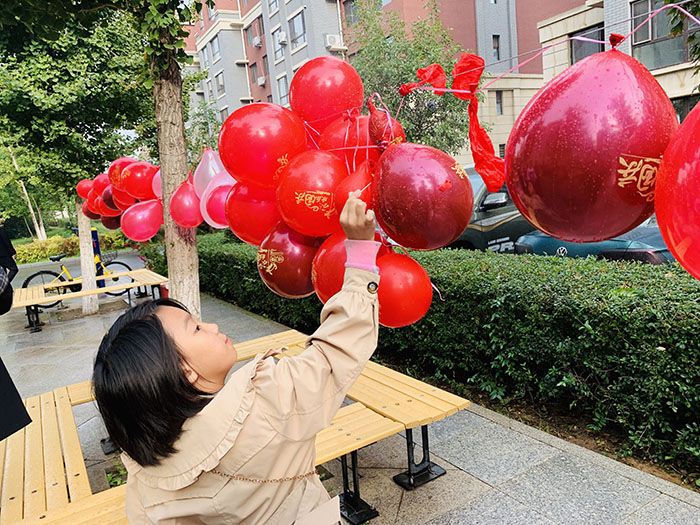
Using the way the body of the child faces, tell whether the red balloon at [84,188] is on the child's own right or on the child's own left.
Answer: on the child's own left

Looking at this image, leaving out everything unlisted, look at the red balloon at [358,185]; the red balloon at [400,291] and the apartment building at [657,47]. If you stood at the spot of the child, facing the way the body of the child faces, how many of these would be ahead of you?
3

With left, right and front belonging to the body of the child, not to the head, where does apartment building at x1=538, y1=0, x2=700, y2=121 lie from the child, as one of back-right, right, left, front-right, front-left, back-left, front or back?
front

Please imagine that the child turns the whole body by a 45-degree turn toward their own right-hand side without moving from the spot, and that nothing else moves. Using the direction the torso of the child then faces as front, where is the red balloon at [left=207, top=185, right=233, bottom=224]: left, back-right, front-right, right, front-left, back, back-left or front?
left

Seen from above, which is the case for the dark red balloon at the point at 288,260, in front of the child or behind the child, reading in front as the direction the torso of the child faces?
in front

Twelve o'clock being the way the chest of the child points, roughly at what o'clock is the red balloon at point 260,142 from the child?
The red balloon is roughly at 11 o'clock from the child.

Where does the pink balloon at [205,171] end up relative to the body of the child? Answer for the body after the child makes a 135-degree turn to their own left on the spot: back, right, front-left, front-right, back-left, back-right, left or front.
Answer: right

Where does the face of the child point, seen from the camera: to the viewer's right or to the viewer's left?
to the viewer's right

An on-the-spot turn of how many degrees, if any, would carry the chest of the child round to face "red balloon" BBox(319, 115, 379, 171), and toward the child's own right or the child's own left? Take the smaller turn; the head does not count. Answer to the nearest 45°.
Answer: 0° — they already face it

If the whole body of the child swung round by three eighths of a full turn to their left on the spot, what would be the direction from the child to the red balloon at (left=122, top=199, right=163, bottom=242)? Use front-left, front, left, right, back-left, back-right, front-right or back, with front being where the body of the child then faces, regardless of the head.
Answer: right

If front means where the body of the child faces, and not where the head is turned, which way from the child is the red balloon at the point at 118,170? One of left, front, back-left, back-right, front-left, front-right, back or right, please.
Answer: front-left

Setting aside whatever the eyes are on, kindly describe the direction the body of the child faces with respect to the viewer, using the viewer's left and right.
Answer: facing away from the viewer and to the right of the viewer

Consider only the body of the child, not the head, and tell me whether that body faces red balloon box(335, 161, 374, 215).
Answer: yes

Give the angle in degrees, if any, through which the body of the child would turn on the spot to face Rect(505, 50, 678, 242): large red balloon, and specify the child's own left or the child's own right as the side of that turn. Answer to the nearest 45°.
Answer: approximately 45° to the child's own right

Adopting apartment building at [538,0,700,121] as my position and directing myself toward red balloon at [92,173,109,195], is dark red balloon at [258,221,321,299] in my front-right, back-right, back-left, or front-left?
front-left
